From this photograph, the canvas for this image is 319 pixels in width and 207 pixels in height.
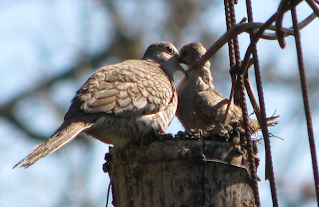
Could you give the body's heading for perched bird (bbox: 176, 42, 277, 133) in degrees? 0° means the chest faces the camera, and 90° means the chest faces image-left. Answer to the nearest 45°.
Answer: approximately 90°
